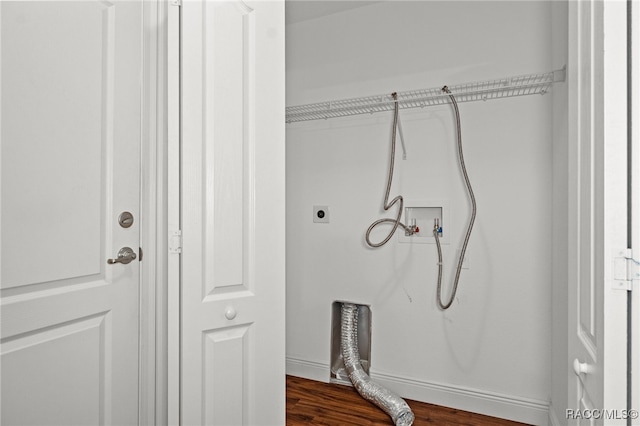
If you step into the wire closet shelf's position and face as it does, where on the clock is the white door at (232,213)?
The white door is roughly at 1 o'clock from the wire closet shelf.

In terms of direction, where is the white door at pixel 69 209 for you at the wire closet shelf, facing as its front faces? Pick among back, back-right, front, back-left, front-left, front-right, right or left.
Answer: front-right

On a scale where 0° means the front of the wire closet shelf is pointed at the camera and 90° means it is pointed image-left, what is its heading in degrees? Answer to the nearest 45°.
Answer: approximately 0°

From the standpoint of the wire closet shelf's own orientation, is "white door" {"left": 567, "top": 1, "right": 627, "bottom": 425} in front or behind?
in front
